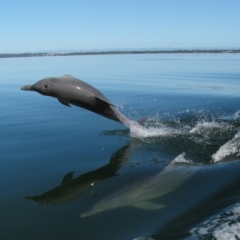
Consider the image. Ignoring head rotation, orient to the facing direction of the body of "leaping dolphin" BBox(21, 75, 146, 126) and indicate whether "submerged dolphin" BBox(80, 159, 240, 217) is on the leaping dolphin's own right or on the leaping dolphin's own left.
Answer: on the leaping dolphin's own left

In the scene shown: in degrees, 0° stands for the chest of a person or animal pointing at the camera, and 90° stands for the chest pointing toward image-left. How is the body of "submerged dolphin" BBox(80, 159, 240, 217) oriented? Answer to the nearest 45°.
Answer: approximately 90°

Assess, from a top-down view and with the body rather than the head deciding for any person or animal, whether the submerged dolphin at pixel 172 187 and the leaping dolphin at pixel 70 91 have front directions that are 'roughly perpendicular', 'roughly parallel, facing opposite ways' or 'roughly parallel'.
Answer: roughly parallel

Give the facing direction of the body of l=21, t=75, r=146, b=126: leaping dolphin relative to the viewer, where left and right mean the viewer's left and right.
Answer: facing to the left of the viewer

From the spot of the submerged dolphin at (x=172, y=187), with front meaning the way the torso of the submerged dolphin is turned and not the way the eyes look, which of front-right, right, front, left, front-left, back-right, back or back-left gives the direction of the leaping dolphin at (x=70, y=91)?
front-right

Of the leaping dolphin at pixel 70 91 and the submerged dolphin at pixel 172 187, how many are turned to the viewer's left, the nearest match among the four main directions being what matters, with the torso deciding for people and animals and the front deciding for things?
2
